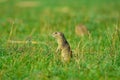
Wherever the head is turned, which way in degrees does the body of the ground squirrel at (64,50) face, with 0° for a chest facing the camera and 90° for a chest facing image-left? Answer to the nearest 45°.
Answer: approximately 90°
